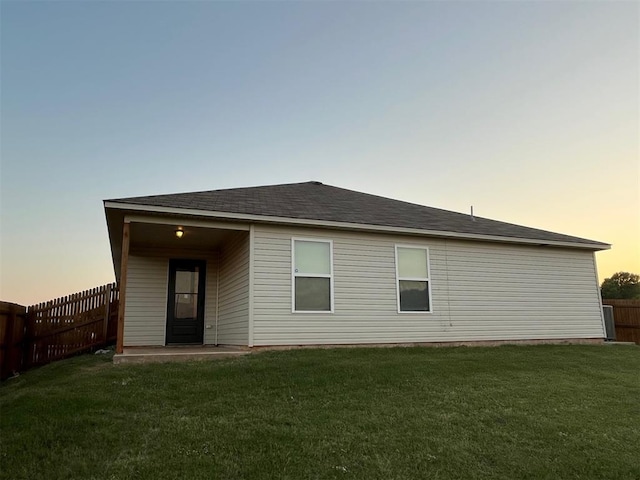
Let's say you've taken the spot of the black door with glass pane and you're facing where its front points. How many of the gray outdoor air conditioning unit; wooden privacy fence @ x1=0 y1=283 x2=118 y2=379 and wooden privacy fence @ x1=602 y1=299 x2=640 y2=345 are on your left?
2

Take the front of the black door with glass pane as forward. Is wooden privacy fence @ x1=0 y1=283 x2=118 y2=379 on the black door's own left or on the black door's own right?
on the black door's own right

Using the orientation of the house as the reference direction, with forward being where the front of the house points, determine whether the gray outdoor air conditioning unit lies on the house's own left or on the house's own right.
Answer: on the house's own left

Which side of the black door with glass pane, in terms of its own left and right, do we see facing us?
front

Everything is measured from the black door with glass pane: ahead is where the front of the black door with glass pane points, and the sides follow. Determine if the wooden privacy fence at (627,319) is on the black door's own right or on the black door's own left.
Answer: on the black door's own left

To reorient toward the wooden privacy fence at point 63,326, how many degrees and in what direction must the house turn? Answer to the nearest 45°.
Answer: approximately 90° to its right

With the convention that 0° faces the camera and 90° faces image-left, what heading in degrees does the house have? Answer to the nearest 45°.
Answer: approximately 0°
